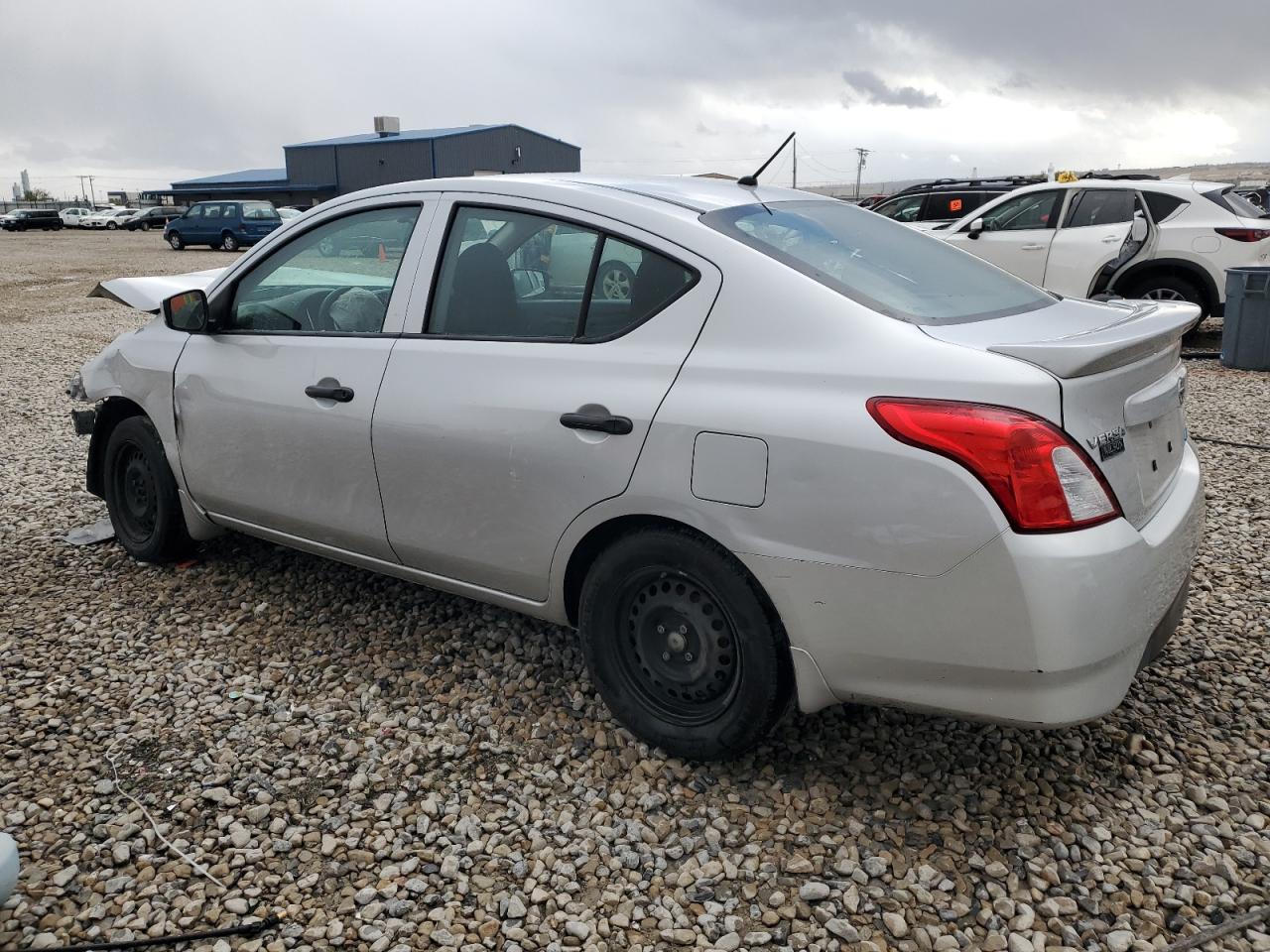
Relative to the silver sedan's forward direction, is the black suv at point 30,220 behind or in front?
in front

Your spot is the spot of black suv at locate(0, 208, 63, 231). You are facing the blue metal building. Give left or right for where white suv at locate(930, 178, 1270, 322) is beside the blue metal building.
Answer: right

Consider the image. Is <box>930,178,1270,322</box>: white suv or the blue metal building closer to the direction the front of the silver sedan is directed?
the blue metal building

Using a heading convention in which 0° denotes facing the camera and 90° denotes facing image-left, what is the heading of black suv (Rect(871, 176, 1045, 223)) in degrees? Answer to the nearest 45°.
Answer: approximately 90°

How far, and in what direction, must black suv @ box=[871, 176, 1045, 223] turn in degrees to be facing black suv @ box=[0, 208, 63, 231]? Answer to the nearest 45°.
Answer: approximately 45° to its right

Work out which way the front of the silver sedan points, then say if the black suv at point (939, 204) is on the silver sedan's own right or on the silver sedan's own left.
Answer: on the silver sedan's own right

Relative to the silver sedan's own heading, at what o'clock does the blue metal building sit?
The blue metal building is roughly at 1 o'clock from the silver sedan.

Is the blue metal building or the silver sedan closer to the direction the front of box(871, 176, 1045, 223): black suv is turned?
the blue metal building

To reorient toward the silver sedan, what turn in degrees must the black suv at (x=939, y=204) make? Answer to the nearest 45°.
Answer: approximately 90° to its left

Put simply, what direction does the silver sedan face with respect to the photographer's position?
facing away from the viewer and to the left of the viewer

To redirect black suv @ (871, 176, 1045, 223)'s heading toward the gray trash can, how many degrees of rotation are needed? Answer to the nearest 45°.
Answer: approximately 135° to its left
